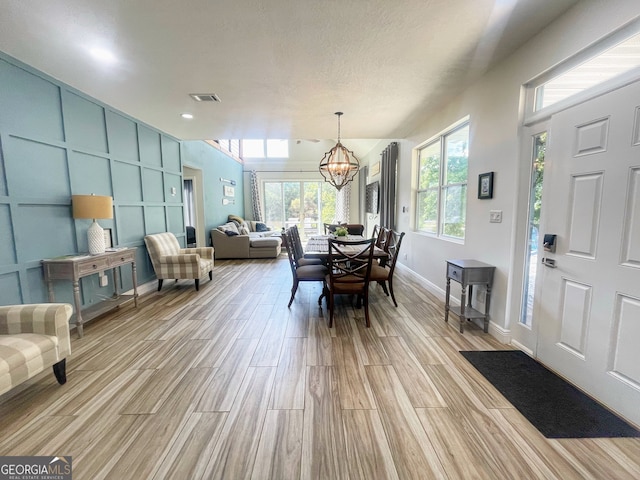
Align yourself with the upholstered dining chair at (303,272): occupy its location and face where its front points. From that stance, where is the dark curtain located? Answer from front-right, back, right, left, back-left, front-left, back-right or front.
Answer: front-left

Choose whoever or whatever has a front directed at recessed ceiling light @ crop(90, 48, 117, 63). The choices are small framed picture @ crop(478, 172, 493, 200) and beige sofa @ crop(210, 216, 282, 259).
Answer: the small framed picture

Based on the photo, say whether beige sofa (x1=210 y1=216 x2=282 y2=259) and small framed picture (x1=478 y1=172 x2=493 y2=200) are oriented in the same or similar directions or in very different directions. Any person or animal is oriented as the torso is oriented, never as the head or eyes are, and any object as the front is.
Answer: very different directions

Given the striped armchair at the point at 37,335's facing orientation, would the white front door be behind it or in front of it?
in front

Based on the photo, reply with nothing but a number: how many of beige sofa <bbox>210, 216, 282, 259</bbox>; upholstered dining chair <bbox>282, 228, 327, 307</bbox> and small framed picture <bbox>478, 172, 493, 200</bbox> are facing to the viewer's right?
2

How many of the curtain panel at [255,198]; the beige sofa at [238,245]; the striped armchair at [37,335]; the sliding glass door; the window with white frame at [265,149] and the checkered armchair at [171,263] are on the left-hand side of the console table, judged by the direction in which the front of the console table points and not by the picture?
5

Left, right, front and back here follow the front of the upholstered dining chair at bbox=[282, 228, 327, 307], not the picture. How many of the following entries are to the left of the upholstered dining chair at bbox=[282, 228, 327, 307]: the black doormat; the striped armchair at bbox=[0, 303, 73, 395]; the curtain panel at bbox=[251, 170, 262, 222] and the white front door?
1

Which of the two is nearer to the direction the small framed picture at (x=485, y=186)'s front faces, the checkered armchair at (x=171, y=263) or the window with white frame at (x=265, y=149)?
the checkered armchair

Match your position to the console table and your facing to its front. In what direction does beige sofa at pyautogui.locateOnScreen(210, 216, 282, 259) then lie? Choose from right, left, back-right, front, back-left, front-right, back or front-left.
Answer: left

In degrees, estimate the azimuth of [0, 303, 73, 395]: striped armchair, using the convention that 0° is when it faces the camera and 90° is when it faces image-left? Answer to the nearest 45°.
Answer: approximately 315°

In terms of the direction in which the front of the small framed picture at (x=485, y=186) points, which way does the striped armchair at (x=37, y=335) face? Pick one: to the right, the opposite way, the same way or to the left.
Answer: the opposite way

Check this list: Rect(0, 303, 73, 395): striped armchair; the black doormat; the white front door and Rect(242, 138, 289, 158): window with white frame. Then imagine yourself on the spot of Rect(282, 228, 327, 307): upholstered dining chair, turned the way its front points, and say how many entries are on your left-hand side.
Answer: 1

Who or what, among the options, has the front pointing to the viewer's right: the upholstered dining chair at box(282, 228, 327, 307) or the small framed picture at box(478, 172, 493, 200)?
the upholstered dining chair

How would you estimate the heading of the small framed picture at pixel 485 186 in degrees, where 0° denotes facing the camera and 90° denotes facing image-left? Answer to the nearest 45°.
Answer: approximately 45°

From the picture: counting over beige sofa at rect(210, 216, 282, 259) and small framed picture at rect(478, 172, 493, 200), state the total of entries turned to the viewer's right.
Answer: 1

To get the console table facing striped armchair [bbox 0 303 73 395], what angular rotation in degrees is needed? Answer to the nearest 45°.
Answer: approximately 45° to its right
